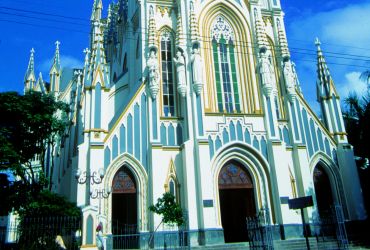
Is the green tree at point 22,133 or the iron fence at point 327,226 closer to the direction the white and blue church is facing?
the iron fence

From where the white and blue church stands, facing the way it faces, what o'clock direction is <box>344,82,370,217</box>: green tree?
The green tree is roughly at 10 o'clock from the white and blue church.

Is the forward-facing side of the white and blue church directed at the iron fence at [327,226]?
no

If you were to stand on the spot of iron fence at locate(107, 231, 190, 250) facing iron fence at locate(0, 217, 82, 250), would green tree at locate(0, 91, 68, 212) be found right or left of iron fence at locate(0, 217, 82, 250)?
right

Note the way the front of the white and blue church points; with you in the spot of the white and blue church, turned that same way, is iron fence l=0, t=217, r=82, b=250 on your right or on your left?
on your right

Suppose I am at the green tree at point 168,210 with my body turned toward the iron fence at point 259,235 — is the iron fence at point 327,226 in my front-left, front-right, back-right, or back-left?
front-left
